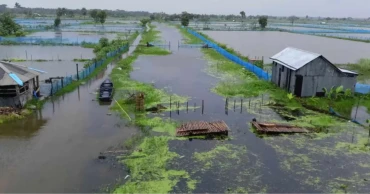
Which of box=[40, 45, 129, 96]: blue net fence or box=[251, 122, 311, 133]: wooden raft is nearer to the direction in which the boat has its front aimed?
the blue net fence

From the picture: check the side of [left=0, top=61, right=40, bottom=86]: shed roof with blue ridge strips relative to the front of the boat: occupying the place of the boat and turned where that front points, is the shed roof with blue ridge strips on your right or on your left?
on your left

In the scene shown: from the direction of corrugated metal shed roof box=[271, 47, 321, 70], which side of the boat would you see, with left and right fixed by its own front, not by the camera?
right

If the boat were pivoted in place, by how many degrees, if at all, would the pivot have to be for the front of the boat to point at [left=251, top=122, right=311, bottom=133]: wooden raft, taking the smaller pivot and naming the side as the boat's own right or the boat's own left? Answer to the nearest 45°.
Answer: approximately 135° to the boat's own right

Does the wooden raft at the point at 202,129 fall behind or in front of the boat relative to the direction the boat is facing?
behind

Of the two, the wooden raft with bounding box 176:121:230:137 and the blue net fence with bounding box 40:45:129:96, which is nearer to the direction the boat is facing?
the blue net fence

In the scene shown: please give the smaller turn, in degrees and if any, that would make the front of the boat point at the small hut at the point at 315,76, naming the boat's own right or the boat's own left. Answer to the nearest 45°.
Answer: approximately 90° to the boat's own right

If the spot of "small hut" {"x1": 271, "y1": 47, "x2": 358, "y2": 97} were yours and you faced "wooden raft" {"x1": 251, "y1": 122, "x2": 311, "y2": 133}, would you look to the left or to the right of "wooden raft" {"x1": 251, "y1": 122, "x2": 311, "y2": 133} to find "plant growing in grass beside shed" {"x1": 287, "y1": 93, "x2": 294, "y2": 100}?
right

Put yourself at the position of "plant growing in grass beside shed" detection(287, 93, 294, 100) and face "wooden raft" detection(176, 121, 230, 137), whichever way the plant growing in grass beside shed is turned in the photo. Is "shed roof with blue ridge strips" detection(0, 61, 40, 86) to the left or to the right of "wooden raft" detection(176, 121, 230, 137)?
right

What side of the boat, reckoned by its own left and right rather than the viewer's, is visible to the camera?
back

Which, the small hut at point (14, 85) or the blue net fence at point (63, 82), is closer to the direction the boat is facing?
the blue net fence
